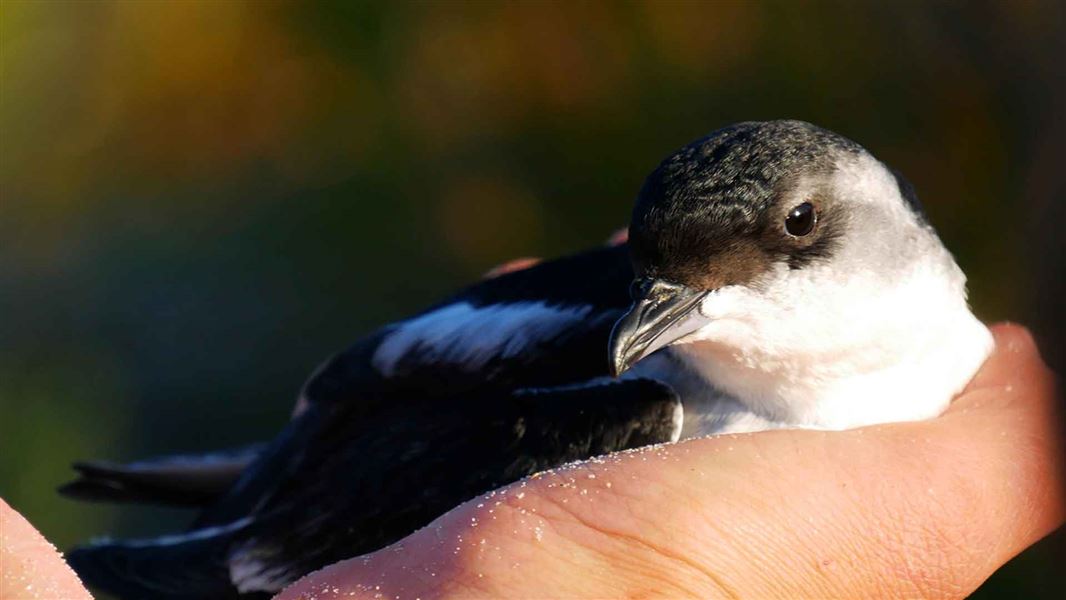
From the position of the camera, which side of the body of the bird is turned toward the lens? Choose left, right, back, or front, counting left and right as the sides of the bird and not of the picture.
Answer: right
